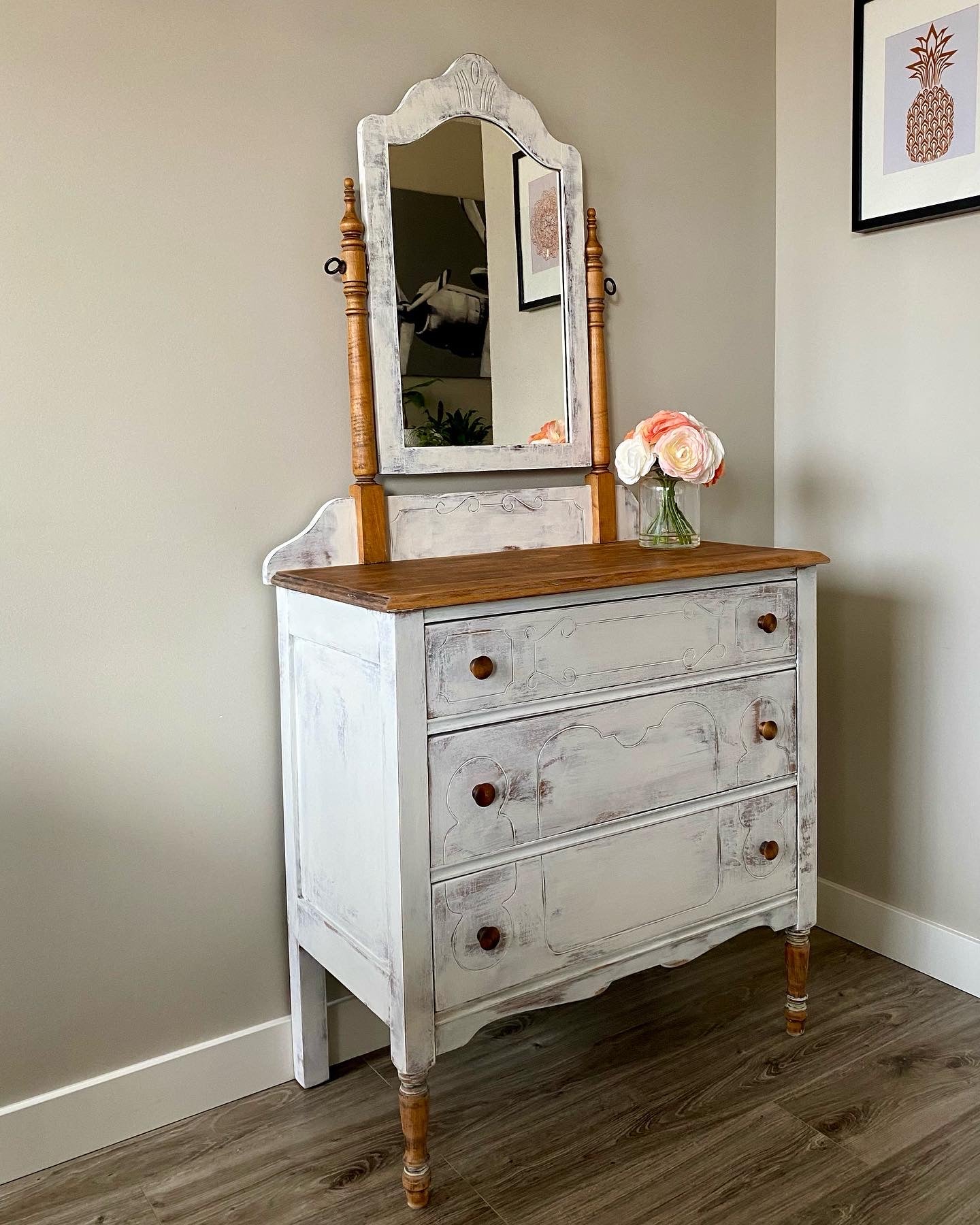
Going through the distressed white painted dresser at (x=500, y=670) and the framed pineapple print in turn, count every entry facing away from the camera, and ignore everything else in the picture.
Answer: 0

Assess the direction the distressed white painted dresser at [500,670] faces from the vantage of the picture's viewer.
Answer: facing the viewer and to the right of the viewer

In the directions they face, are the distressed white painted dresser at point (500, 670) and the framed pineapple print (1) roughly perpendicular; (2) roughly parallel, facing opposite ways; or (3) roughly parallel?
roughly perpendicular

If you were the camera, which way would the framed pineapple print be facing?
facing the viewer and to the left of the viewer
